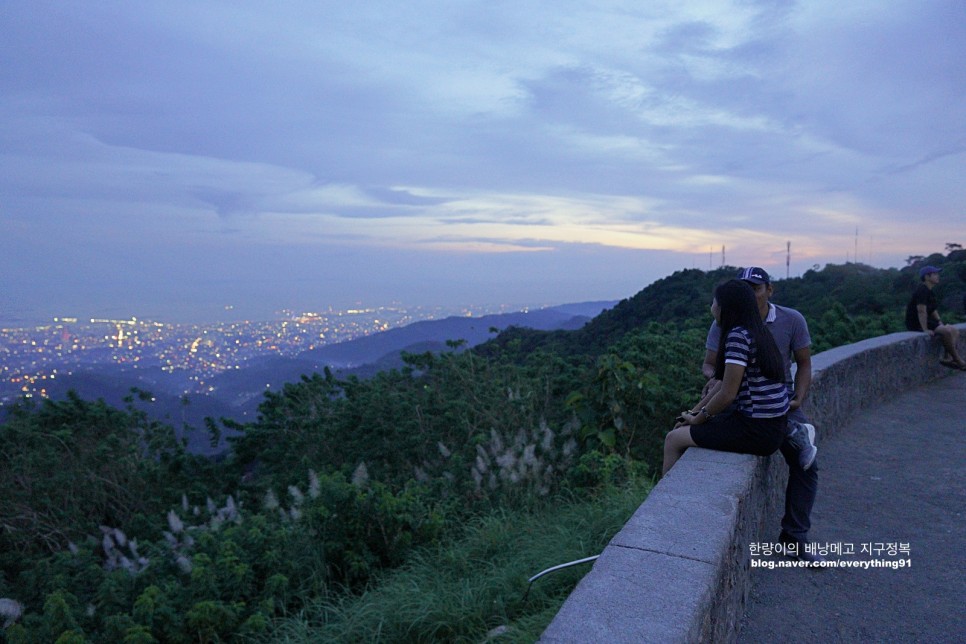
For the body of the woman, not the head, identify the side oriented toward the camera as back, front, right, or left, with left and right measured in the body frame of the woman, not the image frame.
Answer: left

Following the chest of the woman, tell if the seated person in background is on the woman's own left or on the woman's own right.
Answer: on the woman's own right
